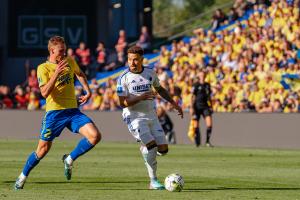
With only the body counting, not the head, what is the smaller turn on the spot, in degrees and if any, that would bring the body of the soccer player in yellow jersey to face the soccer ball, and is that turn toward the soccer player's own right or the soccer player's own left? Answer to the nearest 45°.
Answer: approximately 45° to the soccer player's own left

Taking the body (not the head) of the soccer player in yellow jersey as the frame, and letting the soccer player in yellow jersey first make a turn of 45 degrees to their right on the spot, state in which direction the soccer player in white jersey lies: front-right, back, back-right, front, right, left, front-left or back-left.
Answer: left

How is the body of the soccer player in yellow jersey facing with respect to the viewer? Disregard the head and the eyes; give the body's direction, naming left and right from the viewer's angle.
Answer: facing the viewer and to the right of the viewer

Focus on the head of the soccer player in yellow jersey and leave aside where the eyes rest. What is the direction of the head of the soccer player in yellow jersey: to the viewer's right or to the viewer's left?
to the viewer's right
